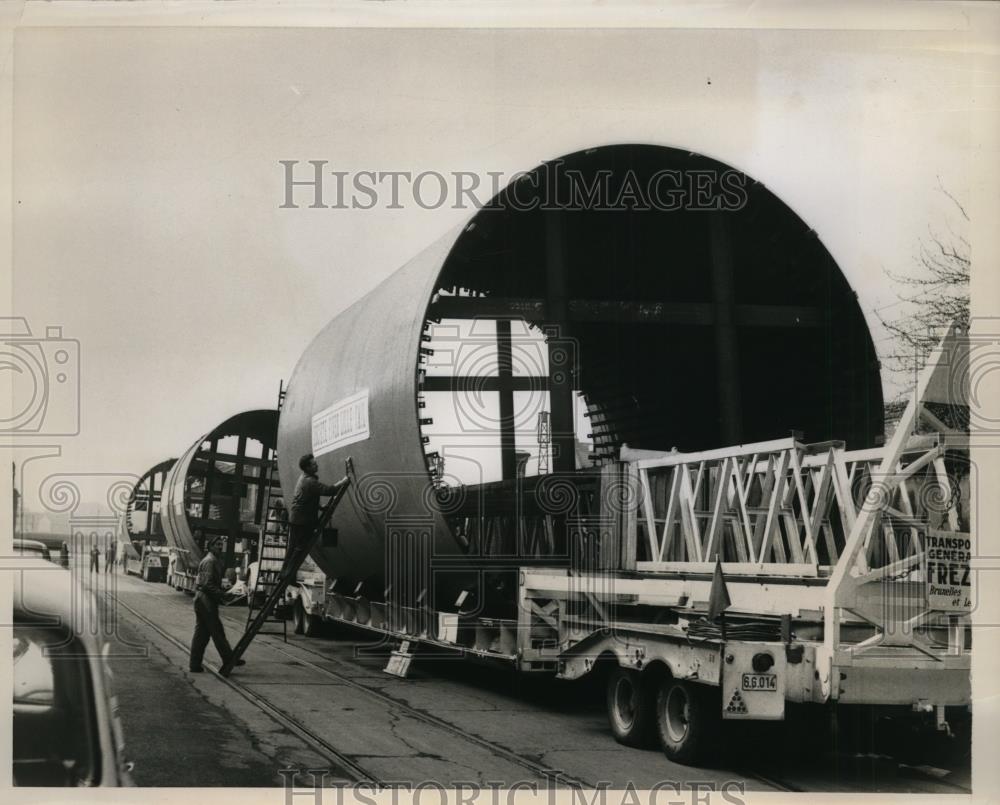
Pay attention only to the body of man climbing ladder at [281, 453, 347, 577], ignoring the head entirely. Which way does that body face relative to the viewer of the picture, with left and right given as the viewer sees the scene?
facing away from the viewer and to the right of the viewer

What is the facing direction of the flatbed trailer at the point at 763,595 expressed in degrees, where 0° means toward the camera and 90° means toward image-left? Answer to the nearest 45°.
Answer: approximately 135°

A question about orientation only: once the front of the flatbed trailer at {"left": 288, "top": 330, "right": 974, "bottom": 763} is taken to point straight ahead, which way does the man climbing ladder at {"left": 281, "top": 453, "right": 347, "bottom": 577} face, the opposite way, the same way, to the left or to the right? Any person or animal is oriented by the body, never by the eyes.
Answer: to the right

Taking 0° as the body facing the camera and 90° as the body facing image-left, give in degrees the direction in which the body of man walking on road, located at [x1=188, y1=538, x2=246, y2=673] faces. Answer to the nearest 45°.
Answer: approximately 270°

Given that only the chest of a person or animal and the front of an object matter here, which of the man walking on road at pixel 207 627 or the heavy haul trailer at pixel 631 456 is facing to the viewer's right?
the man walking on road

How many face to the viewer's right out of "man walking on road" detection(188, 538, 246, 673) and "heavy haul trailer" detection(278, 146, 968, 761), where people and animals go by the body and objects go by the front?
1

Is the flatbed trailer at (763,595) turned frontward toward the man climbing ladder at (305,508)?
yes

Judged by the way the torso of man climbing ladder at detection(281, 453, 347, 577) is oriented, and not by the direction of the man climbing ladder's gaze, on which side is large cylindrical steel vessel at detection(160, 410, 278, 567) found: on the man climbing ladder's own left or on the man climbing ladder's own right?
on the man climbing ladder's own left

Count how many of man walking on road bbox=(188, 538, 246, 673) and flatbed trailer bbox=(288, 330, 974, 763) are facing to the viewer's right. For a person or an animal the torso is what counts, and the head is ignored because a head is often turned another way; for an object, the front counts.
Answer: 1
